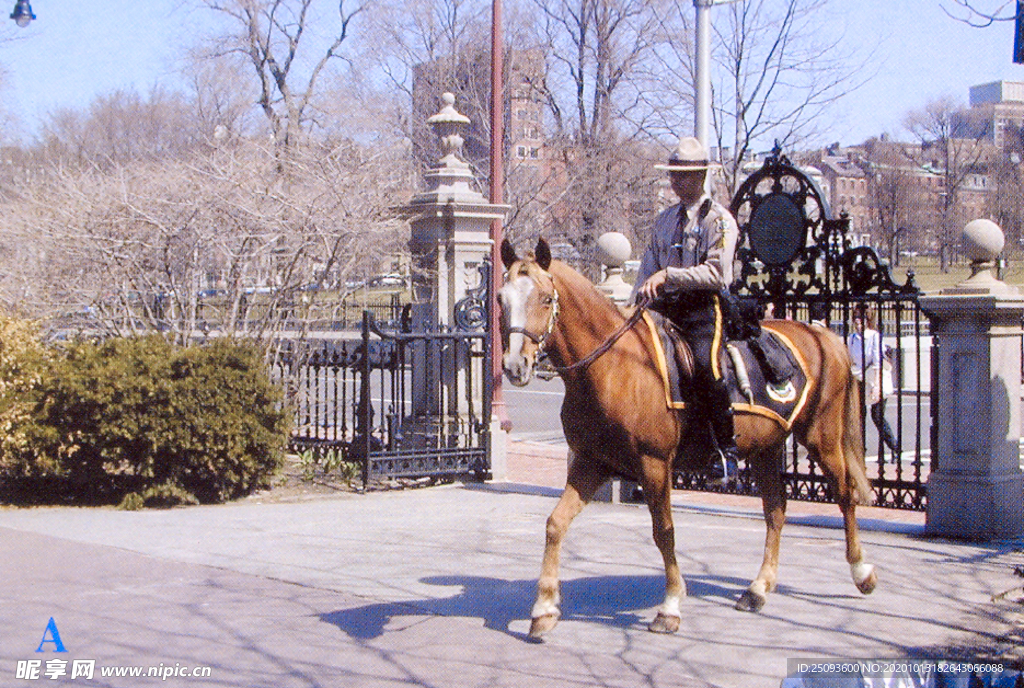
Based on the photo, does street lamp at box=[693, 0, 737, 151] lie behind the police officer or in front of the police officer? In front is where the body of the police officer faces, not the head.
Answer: behind

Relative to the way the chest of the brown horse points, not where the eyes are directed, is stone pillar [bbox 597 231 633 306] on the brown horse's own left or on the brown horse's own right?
on the brown horse's own right

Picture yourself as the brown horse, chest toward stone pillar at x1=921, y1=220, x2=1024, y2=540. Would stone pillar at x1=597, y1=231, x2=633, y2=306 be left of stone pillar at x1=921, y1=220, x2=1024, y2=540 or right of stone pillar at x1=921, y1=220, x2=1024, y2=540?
left

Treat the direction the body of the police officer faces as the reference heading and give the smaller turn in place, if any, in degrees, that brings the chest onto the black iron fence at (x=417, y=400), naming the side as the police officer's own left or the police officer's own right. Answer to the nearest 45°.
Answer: approximately 90° to the police officer's own right

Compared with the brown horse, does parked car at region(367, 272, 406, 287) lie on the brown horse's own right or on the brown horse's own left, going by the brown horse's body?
on the brown horse's own right

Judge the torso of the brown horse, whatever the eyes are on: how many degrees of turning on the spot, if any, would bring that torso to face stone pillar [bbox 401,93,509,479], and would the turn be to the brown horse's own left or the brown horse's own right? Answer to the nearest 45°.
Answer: approximately 135° to the brown horse's own right

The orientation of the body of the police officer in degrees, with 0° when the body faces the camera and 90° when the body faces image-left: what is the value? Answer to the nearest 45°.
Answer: approximately 45°

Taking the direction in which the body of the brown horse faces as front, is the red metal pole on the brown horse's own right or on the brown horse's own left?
on the brown horse's own right

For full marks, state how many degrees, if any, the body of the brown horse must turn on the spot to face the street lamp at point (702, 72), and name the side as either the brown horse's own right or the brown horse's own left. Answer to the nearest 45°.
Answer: approximately 135° to the brown horse's own right

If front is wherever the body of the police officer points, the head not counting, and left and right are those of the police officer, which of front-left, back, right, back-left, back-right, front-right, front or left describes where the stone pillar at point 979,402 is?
back

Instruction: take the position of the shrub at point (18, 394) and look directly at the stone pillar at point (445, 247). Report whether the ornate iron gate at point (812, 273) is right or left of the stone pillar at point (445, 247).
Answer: right

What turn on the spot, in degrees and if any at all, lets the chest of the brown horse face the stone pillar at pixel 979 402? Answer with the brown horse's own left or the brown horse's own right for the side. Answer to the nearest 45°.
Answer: approximately 180°
